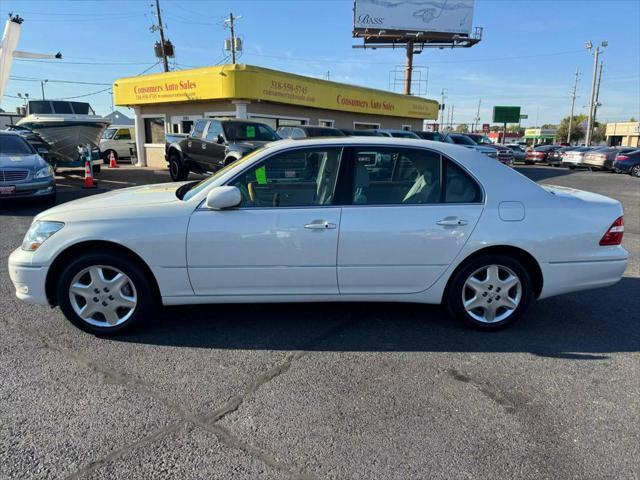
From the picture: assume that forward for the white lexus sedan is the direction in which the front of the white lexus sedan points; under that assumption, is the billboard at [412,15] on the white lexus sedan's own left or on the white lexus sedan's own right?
on the white lexus sedan's own right

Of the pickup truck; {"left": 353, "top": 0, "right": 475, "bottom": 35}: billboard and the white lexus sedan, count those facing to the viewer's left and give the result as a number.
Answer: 1

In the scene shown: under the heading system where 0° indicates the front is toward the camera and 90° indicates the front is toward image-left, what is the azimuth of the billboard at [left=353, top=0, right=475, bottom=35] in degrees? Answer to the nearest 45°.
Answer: approximately 0°

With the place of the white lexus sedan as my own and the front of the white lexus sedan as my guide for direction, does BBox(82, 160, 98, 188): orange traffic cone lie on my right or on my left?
on my right

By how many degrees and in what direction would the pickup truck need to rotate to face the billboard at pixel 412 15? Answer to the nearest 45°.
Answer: approximately 90° to its left

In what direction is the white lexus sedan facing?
to the viewer's left
